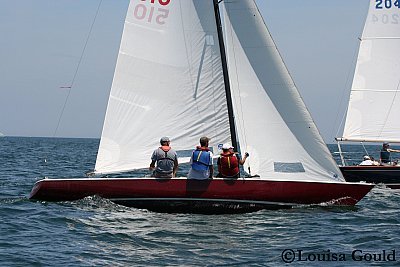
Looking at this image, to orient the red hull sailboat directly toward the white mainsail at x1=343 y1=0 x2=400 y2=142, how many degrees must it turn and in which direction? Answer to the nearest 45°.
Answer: approximately 45° to its left

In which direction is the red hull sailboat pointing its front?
to the viewer's right

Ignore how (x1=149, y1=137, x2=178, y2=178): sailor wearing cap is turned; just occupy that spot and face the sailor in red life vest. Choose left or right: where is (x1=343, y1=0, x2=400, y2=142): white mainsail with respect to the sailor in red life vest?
left
